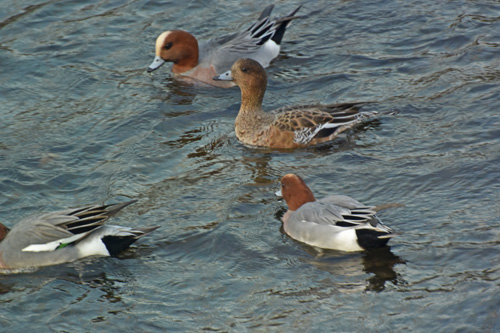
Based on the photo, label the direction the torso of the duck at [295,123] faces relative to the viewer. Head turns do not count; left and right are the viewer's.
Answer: facing to the left of the viewer

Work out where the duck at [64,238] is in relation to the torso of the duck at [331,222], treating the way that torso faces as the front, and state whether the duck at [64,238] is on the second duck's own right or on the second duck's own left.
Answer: on the second duck's own left

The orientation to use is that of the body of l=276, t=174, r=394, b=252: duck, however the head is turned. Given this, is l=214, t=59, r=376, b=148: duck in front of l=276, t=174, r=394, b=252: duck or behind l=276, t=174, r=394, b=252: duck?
in front

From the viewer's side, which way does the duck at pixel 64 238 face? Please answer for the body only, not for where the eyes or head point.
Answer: to the viewer's left

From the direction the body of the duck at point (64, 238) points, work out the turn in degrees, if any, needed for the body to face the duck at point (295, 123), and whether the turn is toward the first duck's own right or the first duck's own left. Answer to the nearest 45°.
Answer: approximately 135° to the first duck's own right

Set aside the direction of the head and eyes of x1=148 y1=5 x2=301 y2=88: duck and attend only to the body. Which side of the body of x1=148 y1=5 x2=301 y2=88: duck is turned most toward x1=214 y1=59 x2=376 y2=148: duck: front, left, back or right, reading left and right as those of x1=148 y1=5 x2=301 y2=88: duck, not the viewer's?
left

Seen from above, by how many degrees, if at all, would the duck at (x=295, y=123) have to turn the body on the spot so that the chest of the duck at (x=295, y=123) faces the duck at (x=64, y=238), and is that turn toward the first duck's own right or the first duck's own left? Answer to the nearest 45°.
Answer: approximately 45° to the first duck's own left

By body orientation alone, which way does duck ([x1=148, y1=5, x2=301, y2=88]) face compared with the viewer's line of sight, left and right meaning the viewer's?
facing to the left of the viewer

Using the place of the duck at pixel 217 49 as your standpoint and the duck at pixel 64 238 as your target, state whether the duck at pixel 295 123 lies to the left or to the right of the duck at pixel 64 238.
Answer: left

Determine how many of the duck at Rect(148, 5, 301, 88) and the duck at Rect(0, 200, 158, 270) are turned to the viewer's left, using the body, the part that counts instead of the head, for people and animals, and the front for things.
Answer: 2

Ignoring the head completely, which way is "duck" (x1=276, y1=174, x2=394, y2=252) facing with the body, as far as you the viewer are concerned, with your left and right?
facing away from the viewer and to the left of the viewer
